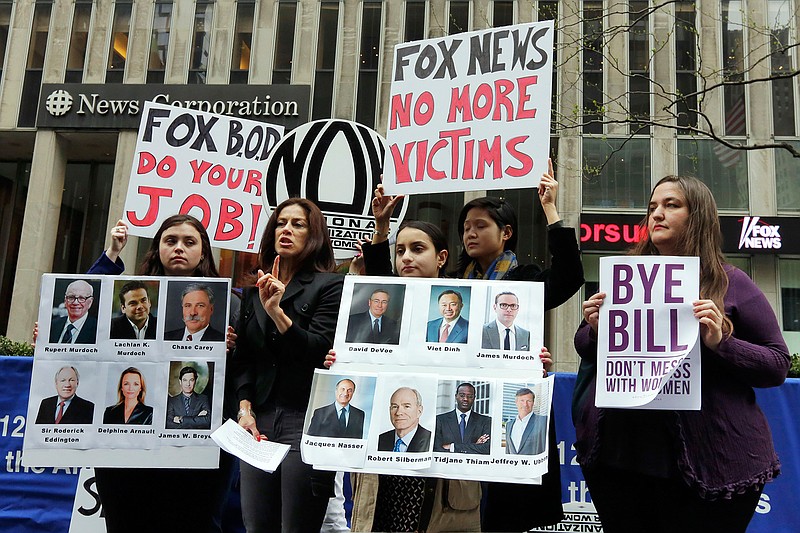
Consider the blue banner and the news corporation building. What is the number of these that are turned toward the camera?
2

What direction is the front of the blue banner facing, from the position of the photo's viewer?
facing the viewer

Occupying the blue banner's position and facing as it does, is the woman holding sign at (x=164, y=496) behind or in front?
in front

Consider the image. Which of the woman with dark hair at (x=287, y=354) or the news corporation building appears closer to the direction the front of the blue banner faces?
the woman with dark hair

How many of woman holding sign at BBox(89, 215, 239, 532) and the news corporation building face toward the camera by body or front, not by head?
2

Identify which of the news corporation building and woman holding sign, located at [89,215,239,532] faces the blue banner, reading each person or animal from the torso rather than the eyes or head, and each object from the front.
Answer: the news corporation building

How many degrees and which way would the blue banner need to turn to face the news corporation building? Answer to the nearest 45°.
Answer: approximately 135° to its left

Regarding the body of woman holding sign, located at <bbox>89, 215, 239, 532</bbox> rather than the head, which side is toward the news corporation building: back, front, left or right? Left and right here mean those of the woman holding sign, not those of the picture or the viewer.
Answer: back

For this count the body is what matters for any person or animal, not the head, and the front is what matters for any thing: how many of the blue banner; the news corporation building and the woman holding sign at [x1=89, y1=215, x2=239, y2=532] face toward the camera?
3

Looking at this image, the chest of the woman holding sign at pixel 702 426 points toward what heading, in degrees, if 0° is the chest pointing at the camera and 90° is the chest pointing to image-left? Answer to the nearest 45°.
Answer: approximately 45°

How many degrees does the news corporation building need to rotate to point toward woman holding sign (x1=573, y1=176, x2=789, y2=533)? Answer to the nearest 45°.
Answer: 0° — it already faces them

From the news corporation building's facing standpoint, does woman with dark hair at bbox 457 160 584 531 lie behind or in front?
in front

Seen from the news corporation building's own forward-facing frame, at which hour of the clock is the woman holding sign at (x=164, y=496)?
The woman holding sign is roughly at 12 o'clock from the news corporation building.

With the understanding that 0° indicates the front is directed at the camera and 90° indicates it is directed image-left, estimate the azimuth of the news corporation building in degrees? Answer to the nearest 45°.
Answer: approximately 0°

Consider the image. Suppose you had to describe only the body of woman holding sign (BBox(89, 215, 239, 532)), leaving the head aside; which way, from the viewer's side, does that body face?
toward the camera

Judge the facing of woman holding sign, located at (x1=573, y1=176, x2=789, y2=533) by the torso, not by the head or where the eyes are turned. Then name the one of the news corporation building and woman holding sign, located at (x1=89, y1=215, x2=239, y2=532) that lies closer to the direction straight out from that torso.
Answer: the woman holding sign

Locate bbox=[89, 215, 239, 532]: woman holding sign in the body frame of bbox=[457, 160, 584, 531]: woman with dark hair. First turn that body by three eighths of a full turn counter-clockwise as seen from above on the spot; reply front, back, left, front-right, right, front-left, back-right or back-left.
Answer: back

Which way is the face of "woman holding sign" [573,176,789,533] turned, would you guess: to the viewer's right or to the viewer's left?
to the viewer's left
